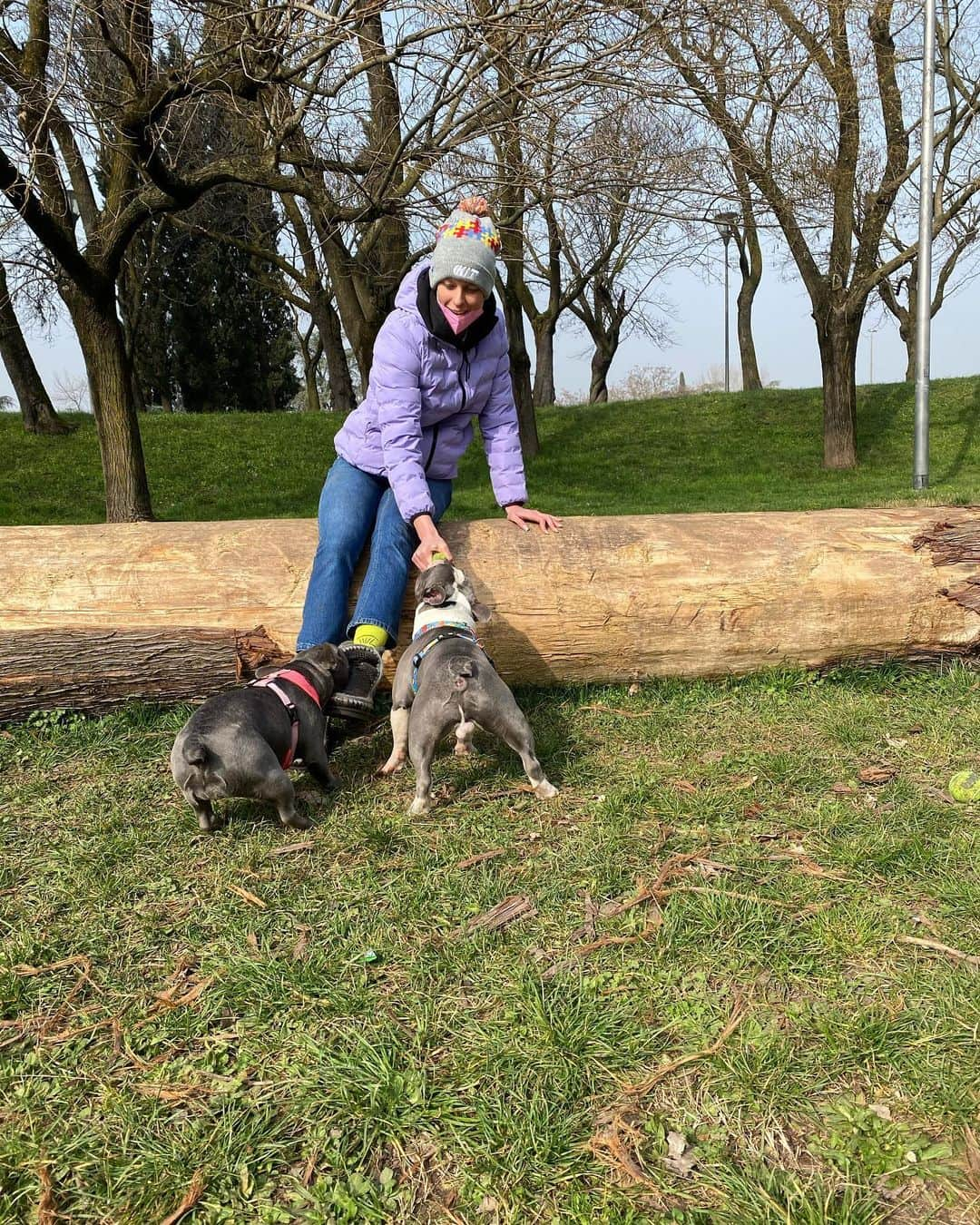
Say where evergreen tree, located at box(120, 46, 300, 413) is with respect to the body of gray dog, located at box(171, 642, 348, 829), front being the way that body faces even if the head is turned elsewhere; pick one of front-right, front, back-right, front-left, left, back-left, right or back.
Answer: front-left

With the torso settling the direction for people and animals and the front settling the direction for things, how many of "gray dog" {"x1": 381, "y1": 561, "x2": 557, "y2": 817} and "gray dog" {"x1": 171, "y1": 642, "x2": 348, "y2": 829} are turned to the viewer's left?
0

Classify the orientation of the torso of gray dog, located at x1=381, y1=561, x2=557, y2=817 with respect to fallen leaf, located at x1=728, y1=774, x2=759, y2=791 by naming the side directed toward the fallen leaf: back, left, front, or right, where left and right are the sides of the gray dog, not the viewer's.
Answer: right

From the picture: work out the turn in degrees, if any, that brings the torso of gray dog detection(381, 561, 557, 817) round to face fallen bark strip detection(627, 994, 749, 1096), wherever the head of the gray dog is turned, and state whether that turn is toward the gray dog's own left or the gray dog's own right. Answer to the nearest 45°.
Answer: approximately 180°

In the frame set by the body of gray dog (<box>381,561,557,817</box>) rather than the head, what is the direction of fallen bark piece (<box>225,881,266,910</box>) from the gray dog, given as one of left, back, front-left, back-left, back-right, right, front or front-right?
back-left

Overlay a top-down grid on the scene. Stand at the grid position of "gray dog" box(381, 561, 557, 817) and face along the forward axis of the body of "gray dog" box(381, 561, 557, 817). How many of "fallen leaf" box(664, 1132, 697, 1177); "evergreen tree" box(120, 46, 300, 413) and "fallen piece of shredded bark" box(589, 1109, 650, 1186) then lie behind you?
2

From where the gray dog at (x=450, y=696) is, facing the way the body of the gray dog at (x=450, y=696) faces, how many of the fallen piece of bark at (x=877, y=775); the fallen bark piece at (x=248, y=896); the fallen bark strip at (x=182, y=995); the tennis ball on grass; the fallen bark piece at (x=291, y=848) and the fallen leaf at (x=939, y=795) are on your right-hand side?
3

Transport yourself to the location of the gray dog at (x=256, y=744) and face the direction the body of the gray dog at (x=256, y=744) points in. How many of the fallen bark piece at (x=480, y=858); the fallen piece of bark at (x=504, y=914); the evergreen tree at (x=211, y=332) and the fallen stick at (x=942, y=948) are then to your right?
3

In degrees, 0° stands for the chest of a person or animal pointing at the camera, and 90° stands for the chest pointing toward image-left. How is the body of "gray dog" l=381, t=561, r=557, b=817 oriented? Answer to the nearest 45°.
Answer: approximately 180°

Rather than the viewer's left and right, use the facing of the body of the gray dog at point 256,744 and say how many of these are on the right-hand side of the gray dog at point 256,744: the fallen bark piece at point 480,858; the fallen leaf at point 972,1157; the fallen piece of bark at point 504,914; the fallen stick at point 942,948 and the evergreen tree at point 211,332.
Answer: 4

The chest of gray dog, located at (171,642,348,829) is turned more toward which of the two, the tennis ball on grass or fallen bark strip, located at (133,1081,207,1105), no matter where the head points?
the tennis ball on grass

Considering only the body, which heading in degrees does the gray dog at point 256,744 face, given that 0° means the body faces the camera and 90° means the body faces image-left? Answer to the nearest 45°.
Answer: approximately 225°
